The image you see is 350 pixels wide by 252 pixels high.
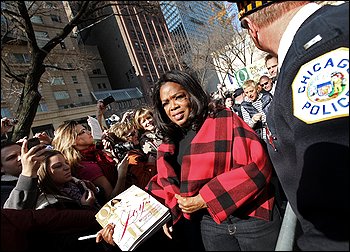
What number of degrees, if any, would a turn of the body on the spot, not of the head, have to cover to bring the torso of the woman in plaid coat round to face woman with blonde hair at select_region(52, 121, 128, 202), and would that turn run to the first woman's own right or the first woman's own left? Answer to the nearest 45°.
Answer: approximately 90° to the first woman's own right

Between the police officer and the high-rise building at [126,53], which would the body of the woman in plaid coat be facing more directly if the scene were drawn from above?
the police officer

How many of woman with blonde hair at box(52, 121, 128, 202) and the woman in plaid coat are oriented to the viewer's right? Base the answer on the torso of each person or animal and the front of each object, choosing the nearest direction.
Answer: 1

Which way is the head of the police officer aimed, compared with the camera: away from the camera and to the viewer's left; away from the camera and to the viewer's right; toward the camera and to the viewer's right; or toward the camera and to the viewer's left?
away from the camera and to the viewer's left

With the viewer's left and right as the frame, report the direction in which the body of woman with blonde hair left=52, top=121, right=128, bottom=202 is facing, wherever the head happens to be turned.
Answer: facing to the right of the viewer

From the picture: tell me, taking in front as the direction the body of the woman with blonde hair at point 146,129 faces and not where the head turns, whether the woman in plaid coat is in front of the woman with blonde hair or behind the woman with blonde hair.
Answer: in front

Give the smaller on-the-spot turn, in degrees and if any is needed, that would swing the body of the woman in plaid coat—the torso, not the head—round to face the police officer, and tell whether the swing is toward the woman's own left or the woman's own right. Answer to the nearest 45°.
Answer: approximately 45° to the woman's own left

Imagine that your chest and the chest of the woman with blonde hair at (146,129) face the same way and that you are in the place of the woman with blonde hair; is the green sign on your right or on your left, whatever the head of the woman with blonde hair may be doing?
on your left

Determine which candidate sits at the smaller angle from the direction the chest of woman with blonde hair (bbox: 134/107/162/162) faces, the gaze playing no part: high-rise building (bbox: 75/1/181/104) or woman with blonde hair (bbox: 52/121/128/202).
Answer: the woman with blonde hair

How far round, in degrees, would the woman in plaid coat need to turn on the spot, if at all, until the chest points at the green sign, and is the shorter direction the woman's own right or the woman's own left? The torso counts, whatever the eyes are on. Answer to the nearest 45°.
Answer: approximately 135° to the woman's own right

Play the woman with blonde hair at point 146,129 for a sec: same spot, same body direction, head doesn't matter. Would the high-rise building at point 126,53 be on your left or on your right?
on your left
